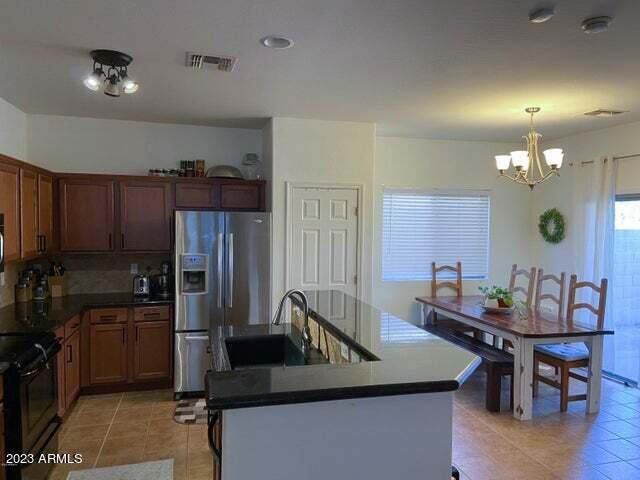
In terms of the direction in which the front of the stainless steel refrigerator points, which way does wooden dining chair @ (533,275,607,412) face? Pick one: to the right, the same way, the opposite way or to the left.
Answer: to the right

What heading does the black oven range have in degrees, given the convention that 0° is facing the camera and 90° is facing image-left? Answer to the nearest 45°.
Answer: approximately 315°

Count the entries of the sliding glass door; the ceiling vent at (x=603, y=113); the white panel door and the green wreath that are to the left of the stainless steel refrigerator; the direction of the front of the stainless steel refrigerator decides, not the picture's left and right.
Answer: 4

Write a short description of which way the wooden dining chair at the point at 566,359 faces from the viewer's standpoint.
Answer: facing the viewer and to the left of the viewer

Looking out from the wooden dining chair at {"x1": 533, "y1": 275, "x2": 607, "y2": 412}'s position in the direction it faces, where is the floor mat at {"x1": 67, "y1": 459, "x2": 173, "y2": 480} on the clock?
The floor mat is roughly at 12 o'clock from the wooden dining chair.

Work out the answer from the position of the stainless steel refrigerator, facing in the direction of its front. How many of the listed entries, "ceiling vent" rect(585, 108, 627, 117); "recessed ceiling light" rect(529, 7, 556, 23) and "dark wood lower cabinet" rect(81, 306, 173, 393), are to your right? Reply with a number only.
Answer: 1

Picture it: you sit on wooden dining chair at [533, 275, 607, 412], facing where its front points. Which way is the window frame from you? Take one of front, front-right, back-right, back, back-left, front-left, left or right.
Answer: right

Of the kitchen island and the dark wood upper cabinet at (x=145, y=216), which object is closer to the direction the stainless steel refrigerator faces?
the kitchen island

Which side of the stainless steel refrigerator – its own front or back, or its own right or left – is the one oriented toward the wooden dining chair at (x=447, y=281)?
left

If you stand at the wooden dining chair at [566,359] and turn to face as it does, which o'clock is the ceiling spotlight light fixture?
The ceiling spotlight light fixture is roughly at 12 o'clock from the wooden dining chair.

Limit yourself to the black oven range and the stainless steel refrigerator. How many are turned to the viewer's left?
0

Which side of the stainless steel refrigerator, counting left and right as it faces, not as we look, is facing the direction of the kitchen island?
front

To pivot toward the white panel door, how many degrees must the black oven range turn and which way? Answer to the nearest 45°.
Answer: approximately 45° to its left

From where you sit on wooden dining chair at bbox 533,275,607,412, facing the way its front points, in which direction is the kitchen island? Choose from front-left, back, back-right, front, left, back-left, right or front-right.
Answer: front-left

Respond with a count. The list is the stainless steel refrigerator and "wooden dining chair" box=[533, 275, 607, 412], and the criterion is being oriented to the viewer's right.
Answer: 0
